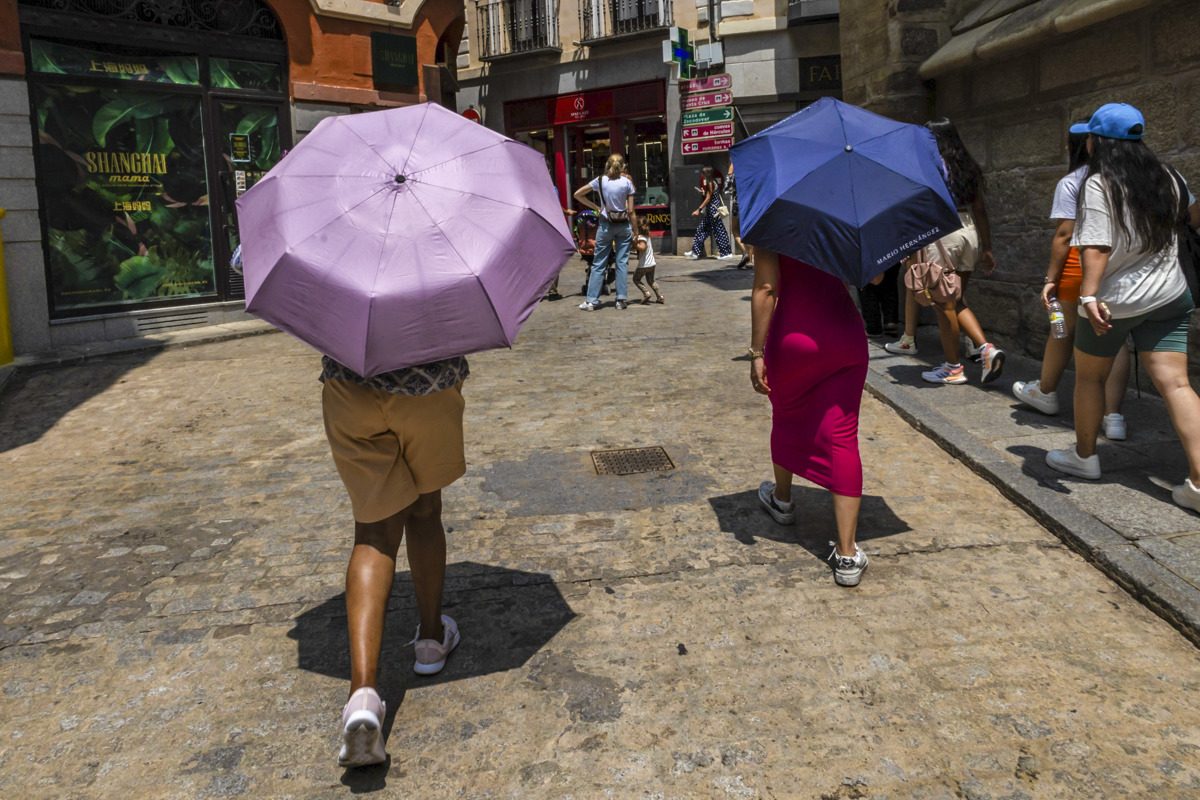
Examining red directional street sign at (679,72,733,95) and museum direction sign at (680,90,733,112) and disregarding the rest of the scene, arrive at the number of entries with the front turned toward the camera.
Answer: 2

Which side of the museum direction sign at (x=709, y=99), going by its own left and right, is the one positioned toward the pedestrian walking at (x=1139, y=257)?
front

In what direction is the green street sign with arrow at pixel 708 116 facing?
toward the camera

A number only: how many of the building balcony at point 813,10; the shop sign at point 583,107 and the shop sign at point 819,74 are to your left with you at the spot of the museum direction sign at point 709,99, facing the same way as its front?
2

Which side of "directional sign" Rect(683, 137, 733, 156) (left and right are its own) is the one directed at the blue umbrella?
front

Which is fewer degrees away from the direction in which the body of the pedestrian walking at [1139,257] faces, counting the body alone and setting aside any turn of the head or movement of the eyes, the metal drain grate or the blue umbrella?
the metal drain grate

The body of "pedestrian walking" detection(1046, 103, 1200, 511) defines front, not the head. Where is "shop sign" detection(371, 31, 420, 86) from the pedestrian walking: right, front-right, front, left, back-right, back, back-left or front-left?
front

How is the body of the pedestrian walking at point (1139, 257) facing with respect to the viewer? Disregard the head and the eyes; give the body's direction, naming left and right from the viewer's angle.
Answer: facing away from the viewer and to the left of the viewer

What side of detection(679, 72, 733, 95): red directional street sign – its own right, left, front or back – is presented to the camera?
front
